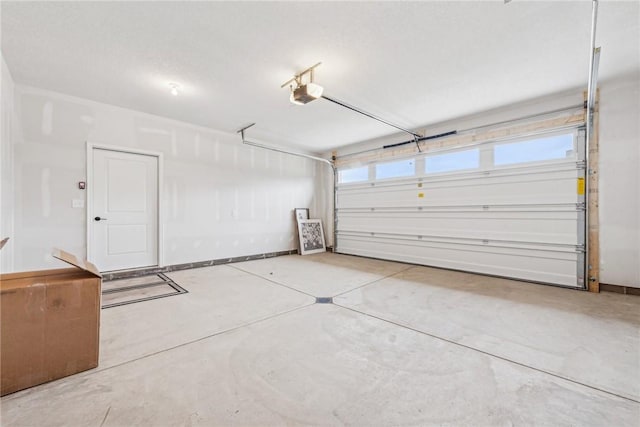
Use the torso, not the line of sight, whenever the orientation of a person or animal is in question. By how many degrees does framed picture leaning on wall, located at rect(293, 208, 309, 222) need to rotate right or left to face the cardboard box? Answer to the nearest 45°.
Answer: approximately 45° to its right

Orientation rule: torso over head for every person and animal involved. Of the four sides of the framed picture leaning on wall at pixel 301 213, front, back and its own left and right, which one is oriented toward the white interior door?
right

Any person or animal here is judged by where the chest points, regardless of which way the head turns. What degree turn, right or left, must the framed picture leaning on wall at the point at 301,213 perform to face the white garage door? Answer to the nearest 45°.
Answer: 0° — it already faces it

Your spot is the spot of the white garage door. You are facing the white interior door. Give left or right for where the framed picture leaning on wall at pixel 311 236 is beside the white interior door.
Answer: right

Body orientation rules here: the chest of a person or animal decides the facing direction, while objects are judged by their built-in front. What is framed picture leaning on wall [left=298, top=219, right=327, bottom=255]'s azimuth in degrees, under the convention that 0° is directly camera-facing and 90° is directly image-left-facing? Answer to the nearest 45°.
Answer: approximately 315°

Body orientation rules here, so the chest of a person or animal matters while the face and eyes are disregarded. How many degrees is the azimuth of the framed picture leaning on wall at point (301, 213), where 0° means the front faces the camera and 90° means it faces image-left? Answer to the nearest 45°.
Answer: approximately 315°

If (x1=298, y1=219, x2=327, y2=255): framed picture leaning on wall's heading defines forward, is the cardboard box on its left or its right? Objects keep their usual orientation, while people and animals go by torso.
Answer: on its right

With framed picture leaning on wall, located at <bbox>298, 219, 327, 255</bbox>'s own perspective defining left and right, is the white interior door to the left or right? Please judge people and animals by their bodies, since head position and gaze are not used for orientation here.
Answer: on its right
